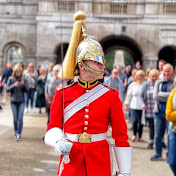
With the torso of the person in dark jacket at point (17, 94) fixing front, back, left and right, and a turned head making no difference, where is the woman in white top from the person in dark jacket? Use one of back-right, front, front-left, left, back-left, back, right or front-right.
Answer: left

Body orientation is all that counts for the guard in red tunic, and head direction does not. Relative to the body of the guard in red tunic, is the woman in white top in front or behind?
behind

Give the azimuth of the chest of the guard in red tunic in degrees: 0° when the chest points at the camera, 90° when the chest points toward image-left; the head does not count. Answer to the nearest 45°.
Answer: approximately 0°

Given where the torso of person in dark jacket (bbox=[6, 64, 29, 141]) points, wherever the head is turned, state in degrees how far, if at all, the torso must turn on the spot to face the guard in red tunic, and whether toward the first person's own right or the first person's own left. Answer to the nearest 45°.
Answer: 0° — they already face them

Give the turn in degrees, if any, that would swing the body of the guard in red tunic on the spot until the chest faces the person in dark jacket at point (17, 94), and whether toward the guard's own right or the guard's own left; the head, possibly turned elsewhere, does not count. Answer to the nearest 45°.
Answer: approximately 180°

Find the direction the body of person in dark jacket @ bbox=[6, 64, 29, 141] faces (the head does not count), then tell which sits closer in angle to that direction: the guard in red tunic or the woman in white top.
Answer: the guard in red tunic

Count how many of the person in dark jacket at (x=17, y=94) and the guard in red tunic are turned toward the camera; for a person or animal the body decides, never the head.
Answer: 2
